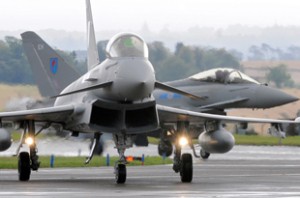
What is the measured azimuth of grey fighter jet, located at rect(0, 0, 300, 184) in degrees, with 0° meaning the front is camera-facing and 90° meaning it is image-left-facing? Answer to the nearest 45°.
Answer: approximately 0°

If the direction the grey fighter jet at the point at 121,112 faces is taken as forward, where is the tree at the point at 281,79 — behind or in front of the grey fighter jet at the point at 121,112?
behind
